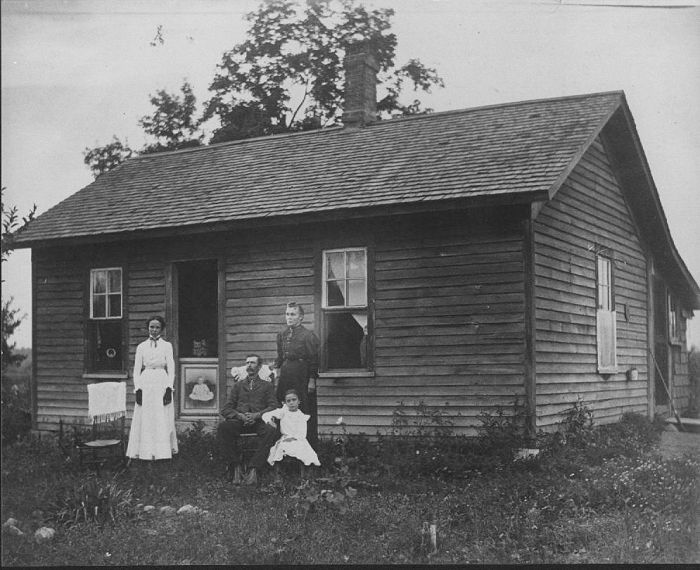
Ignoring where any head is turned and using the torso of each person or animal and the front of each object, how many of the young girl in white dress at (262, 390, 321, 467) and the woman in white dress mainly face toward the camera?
2

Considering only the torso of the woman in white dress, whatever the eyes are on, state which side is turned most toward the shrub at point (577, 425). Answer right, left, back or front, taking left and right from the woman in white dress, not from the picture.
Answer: left

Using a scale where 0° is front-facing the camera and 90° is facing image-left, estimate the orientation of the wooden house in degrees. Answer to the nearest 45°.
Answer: approximately 45°

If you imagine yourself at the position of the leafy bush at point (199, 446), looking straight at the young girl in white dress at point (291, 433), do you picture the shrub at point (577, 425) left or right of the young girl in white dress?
left

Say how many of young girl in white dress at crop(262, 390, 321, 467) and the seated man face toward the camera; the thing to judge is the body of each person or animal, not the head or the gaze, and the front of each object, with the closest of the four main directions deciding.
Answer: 2

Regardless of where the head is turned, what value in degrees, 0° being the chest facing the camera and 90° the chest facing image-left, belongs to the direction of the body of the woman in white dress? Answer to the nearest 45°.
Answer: approximately 0°

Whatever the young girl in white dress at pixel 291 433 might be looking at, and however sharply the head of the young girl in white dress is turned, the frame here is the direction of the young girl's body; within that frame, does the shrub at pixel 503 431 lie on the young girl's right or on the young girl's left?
on the young girl's left
